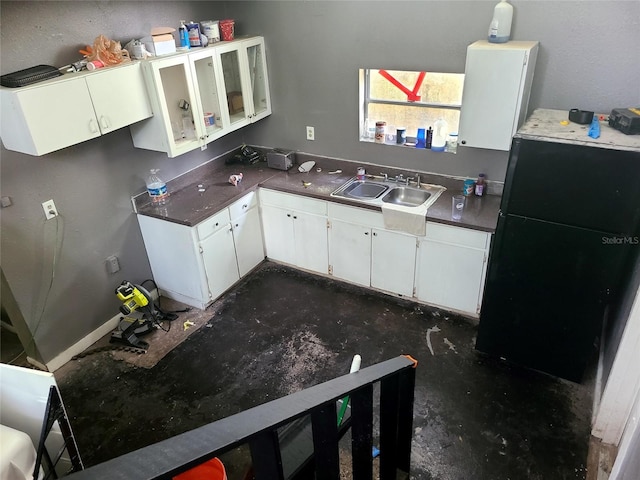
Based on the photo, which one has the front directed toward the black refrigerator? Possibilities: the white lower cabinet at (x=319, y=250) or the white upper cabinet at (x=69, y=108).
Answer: the white upper cabinet

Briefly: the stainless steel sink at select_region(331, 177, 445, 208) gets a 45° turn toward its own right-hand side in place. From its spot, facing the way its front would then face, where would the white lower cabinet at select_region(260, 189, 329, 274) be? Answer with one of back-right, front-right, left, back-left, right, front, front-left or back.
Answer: front

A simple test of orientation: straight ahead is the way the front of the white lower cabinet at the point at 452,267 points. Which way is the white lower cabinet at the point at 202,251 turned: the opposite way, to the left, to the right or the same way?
to the left

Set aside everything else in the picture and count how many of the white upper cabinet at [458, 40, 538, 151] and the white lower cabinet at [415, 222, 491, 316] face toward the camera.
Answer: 2

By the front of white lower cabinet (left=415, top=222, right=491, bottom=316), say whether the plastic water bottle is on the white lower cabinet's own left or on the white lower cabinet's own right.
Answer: on the white lower cabinet's own right

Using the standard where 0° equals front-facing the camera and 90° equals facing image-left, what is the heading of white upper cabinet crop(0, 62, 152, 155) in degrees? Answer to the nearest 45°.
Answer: approximately 315°

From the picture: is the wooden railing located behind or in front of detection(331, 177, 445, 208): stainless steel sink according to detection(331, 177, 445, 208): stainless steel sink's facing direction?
in front

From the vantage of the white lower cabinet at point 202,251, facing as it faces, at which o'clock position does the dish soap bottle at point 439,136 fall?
The dish soap bottle is roughly at 11 o'clock from the white lower cabinet.

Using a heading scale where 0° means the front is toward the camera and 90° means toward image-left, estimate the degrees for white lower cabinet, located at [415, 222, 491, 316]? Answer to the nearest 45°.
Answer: approximately 0°

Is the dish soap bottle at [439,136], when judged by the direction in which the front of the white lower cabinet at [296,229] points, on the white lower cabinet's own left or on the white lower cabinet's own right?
on the white lower cabinet's own left

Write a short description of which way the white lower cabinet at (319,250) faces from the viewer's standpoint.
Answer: facing the viewer and to the left of the viewer
